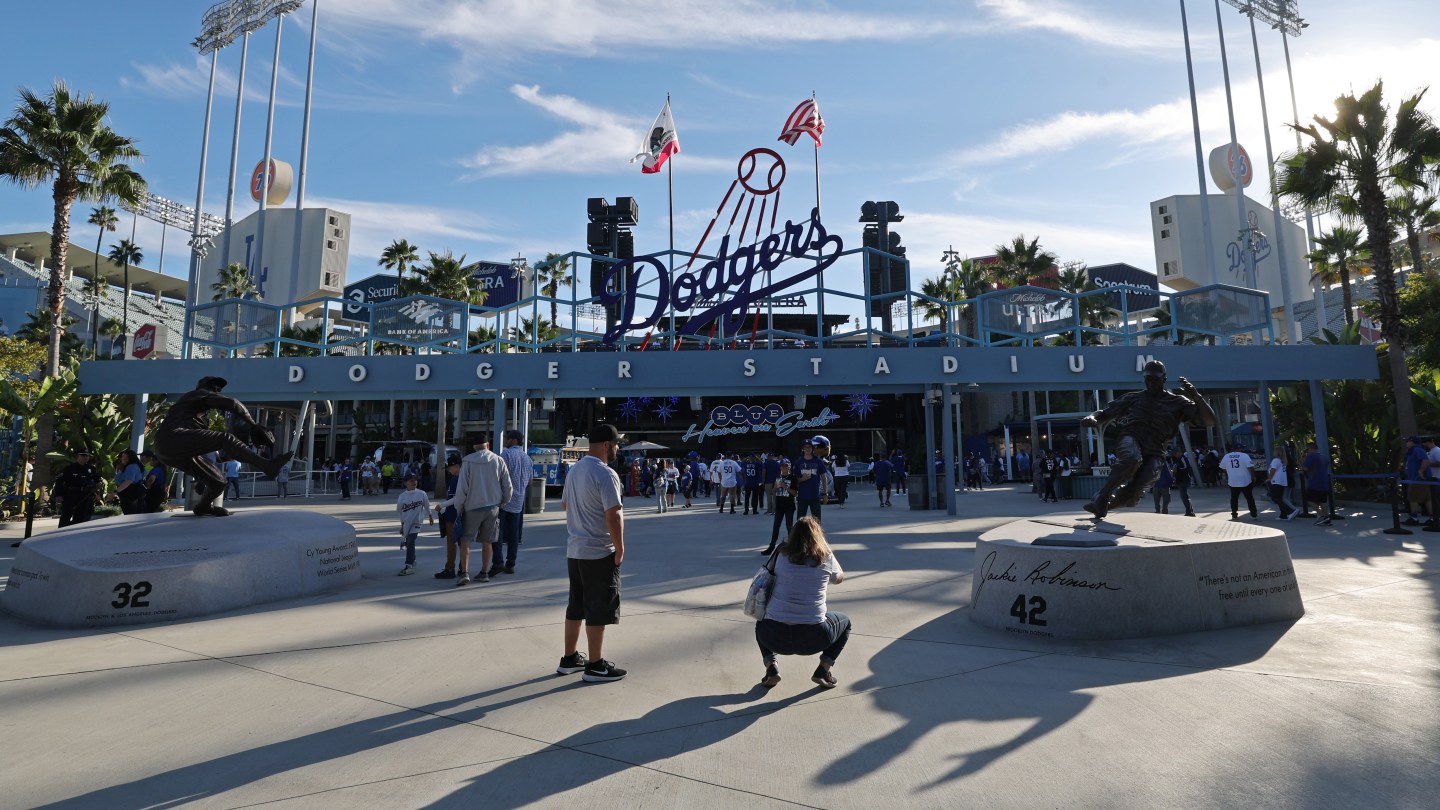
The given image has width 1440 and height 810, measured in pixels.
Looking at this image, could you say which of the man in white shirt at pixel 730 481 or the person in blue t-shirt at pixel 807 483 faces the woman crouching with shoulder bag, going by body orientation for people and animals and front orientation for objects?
the person in blue t-shirt

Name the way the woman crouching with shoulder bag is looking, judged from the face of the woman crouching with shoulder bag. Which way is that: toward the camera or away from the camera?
away from the camera

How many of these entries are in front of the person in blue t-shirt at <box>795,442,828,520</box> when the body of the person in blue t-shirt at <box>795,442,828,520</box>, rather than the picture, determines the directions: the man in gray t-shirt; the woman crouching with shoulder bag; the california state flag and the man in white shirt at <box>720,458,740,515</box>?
2

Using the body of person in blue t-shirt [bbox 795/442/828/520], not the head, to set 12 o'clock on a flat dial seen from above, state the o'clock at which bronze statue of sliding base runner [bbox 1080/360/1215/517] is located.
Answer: The bronze statue of sliding base runner is roughly at 10 o'clock from the person in blue t-shirt.

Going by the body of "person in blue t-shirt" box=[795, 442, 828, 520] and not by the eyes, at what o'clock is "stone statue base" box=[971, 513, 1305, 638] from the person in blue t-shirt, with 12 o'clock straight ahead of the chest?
The stone statue base is roughly at 11 o'clock from the person in blue t-shirt.

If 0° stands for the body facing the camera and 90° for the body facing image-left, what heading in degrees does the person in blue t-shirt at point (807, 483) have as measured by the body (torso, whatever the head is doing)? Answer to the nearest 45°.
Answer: approximately 0°

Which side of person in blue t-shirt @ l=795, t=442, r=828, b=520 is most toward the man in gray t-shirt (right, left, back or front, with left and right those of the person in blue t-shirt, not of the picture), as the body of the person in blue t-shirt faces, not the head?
front

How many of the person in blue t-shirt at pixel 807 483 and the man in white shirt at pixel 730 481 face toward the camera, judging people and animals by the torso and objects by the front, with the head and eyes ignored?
1

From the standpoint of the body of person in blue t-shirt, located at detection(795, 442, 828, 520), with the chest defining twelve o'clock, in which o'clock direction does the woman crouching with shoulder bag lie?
The woman crouching with shoulder bag is roughly at 12 o'clock from the person in blue t-shirt.

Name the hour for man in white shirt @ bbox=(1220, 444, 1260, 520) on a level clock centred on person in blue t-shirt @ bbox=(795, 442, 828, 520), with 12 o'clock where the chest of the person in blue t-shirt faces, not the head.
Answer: The man in white shirt is roughly at 8 o'clock from the person in blue t-shirt.
